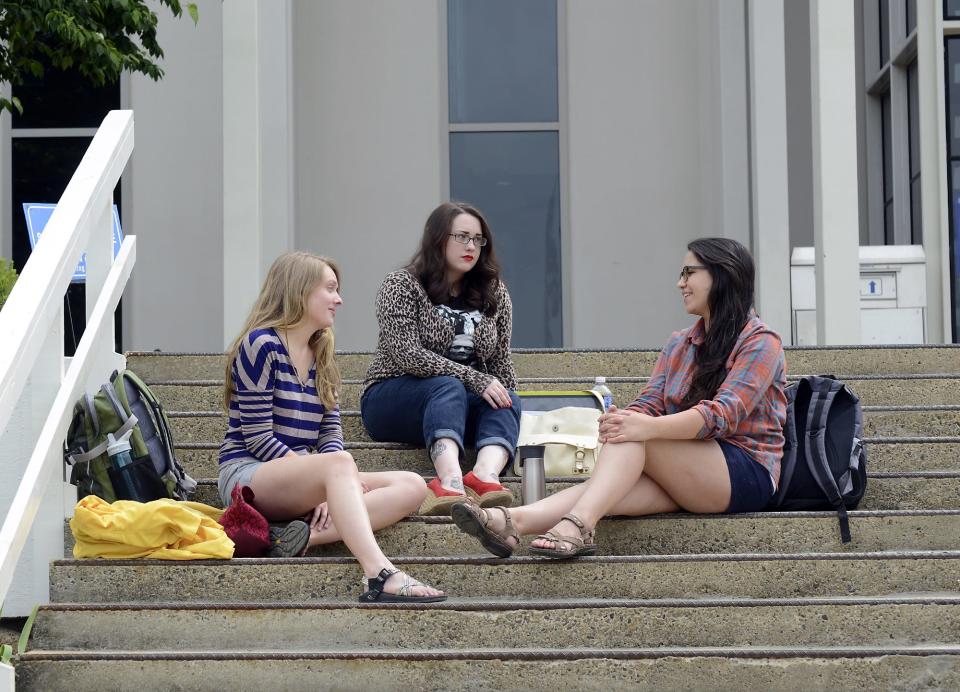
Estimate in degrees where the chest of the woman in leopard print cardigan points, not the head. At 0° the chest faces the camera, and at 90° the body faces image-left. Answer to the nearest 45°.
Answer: approximately 315°

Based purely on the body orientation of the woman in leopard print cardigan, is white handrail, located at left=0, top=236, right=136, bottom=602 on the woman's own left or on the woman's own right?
on the woman's own right

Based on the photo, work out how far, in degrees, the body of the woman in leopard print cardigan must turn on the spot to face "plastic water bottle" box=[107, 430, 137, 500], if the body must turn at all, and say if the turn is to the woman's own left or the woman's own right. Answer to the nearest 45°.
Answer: approximately 90° to the woman's own right

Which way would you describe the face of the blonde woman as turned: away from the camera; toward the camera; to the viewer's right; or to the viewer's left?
to the viewer's right

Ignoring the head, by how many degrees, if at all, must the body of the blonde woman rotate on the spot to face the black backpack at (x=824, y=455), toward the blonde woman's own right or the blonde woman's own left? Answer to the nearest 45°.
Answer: approximately 45° to the blonde woman's own left

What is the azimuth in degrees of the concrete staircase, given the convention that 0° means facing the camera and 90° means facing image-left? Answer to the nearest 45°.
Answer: approximately 0°

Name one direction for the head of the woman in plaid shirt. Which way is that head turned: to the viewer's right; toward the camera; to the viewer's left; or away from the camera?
to the viewer's left
